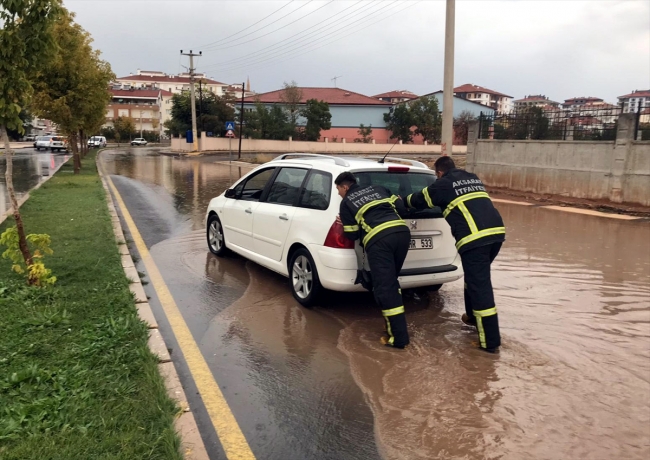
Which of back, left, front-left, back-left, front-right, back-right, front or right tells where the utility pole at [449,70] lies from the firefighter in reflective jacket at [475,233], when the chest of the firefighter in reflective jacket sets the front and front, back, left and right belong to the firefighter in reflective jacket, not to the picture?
front-right

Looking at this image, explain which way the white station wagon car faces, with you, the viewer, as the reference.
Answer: facing away from the viewer and to the left of the viewer

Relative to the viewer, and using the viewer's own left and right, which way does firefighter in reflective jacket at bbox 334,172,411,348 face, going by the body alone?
facing away from the viewer and to the left of the viewer

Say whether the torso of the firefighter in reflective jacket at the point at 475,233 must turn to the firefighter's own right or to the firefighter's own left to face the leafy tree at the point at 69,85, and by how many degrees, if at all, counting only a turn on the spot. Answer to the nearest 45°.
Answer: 0° — they already face it

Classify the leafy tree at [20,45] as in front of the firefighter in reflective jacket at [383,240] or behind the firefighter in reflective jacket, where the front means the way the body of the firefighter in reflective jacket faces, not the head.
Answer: in front

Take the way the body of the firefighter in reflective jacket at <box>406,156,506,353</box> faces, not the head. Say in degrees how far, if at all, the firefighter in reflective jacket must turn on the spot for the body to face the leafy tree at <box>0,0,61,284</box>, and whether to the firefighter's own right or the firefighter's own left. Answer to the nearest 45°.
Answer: approximately 45° to the firefighter's own left

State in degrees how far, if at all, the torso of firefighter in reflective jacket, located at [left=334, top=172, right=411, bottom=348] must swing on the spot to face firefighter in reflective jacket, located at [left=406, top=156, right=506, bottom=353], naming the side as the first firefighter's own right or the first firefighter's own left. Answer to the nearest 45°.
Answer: approximately 135° to the first firefighter's own right

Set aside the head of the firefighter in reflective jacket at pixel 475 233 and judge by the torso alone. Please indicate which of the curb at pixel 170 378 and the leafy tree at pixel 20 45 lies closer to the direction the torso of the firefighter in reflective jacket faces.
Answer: the leafy tree

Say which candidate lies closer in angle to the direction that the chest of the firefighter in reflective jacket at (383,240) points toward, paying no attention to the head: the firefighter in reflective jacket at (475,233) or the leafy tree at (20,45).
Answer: the leafy tree

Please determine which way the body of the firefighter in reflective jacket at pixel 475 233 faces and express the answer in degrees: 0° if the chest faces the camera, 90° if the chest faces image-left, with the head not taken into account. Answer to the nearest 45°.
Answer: approximately 135°
